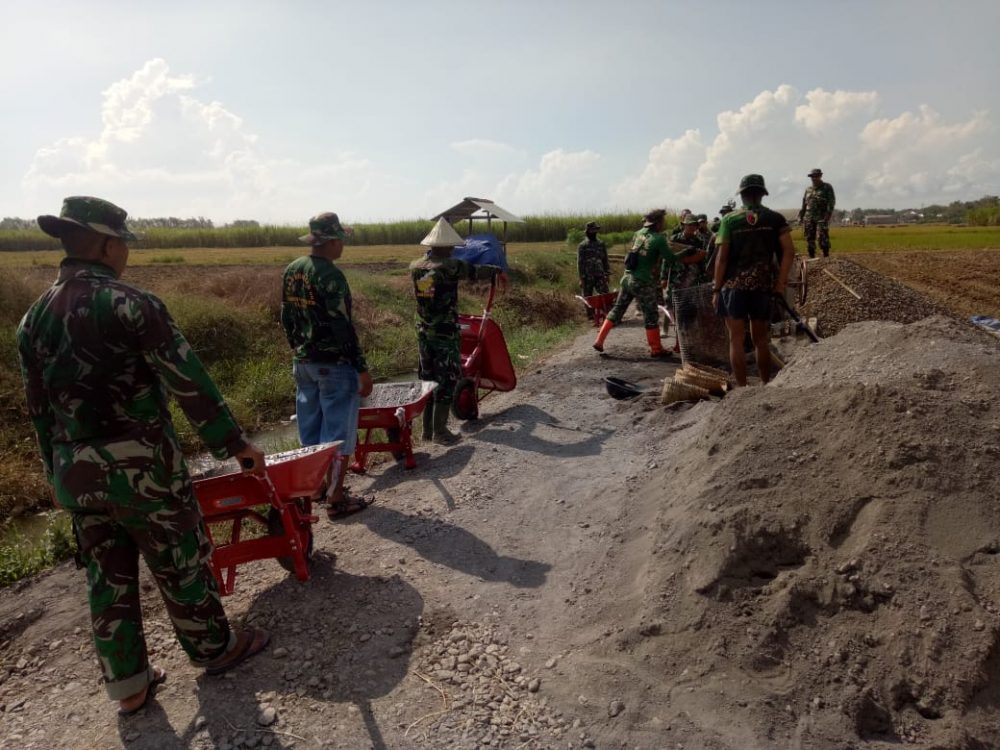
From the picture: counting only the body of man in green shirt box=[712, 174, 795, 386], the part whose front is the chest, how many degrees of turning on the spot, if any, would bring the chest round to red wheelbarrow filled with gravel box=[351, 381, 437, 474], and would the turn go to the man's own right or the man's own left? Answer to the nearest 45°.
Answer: approximately 135° to the man's own left

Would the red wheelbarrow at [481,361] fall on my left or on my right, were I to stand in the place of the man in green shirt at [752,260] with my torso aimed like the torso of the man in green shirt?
on my left

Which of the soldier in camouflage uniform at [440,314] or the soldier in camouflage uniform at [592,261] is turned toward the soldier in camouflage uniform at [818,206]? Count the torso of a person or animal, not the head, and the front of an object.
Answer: the soldier in camouflage uniform at [440,314]

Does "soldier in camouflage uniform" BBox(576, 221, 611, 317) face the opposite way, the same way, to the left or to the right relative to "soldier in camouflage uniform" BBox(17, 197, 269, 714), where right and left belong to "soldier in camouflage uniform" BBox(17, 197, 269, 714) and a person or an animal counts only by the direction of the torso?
the opposite way

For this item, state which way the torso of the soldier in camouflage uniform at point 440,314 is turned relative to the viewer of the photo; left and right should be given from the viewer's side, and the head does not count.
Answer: facing away from the viewer and to the right of the viewer

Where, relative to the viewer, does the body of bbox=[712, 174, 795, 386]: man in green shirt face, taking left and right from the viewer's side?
facing away from the viewer

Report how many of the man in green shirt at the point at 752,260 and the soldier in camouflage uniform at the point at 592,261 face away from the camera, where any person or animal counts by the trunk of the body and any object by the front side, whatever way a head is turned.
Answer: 1

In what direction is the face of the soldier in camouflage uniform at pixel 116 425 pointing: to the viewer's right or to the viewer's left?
to the viewer's right

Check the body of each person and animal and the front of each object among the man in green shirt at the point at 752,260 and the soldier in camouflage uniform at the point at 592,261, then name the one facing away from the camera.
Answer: the man in green shirt

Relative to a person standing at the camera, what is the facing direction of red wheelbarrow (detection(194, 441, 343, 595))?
facing away from the viewer and to the right of the viewer

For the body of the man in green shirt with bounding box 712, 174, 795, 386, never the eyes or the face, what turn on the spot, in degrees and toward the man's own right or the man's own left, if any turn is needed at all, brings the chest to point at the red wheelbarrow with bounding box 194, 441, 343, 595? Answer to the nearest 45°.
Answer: approximately 135° to the man's own left
